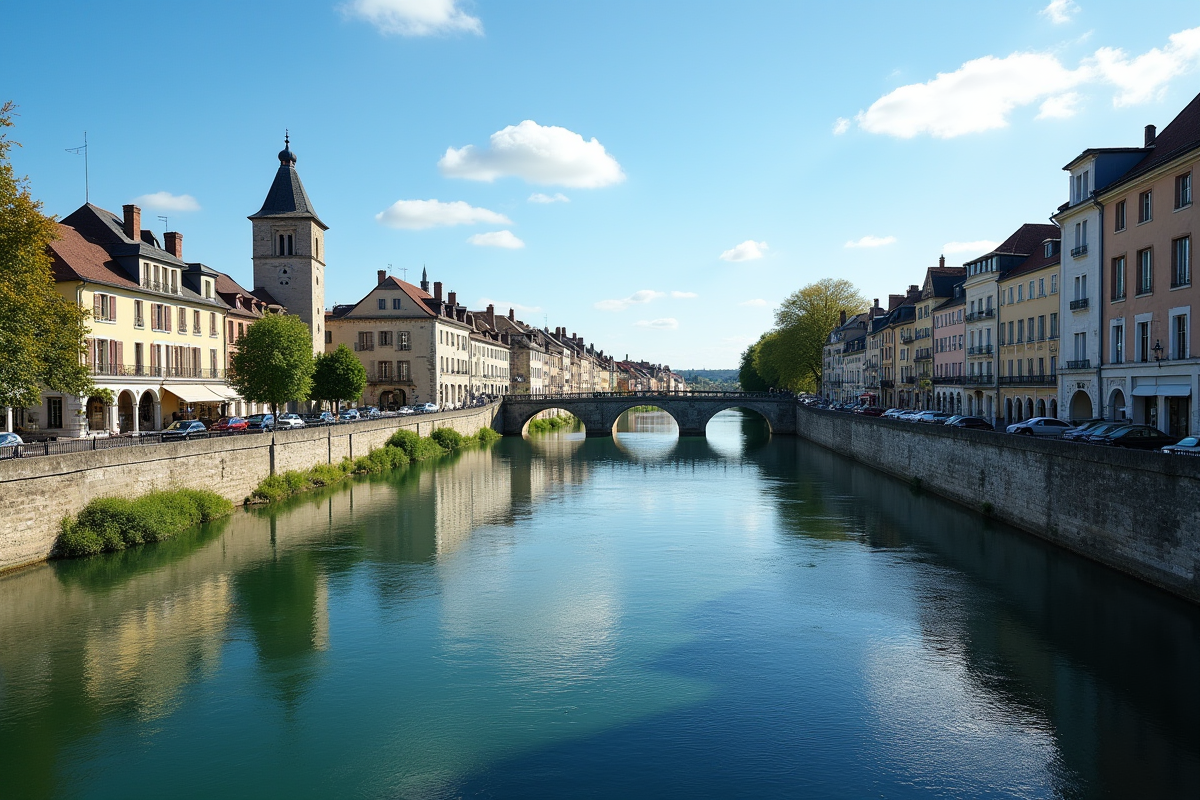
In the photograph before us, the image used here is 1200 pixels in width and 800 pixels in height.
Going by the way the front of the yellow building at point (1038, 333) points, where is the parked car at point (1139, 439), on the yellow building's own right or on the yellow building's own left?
on the yellow building's own left

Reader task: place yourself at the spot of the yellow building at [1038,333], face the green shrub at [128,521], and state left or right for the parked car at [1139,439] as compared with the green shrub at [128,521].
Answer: left

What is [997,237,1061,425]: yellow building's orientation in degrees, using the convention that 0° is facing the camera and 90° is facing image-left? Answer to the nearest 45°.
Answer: approximately 45°

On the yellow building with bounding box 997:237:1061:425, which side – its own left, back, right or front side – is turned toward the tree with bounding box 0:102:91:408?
front

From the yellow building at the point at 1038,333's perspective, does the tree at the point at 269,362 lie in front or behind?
in front

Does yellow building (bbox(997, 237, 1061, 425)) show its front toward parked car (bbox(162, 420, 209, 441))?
yes
